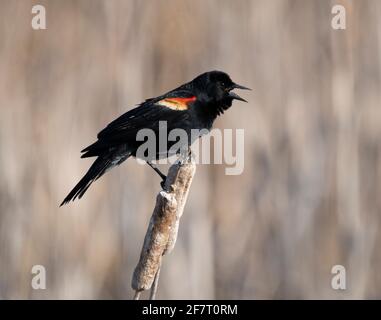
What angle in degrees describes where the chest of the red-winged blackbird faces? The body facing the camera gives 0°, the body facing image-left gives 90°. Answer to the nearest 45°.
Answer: approximately 270°
